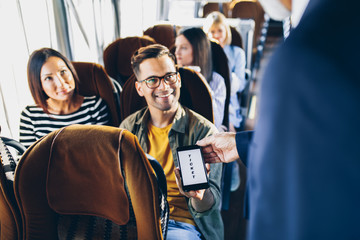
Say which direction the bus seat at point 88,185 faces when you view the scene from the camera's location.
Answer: facing the viewer

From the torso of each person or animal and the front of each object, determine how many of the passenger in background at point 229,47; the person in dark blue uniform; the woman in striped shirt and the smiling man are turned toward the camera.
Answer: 3

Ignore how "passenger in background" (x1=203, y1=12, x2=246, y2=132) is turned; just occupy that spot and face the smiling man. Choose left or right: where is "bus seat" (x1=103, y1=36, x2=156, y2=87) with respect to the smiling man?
right

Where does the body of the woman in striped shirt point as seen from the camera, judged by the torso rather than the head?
toward the camera

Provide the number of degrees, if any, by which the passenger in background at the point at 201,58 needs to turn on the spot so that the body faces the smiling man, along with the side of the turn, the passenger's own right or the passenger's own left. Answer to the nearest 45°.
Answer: approximately 45° to the passenger's own left

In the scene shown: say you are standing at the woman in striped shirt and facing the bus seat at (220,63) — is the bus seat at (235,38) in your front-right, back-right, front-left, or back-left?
front-left

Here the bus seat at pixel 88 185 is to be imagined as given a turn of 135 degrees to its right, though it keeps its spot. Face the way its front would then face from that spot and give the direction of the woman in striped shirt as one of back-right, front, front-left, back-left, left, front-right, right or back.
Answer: front-right

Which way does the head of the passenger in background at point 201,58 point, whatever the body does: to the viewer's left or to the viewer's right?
to the viewer's left

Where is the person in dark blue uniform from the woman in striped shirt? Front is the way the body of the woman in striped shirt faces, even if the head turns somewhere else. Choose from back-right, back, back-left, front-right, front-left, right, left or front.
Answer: front

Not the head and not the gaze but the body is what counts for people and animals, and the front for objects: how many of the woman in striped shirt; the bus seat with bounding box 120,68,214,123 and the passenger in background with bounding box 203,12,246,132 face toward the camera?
3

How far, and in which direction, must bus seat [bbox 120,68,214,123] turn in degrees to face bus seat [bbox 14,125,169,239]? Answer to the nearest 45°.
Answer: approximately 45° to its right
